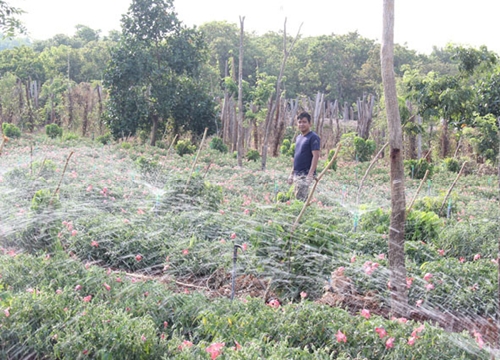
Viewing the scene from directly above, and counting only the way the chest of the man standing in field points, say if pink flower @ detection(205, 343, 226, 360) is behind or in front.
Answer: in front

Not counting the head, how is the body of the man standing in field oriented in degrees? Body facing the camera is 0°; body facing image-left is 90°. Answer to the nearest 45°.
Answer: approximately 45°

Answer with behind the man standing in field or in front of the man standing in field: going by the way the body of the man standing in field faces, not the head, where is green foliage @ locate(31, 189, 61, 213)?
in front

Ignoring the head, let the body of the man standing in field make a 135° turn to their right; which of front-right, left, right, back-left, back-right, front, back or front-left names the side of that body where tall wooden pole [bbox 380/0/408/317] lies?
back

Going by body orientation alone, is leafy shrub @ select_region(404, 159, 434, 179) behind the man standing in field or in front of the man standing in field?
behind

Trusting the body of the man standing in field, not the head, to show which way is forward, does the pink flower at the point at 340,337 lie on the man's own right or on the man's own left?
on the man's own left

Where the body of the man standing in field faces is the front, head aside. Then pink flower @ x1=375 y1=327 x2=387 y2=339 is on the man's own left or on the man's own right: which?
on the man's own left

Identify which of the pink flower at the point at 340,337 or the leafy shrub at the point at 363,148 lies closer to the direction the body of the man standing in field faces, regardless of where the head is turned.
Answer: the pink flower

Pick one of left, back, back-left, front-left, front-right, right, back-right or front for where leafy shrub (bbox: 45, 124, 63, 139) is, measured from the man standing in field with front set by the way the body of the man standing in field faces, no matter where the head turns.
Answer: right

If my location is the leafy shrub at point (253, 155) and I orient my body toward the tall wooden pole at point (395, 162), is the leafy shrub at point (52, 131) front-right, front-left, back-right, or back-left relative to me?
back-right

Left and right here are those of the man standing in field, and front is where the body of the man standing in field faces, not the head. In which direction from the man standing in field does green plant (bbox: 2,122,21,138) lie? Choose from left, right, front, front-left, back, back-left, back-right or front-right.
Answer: right

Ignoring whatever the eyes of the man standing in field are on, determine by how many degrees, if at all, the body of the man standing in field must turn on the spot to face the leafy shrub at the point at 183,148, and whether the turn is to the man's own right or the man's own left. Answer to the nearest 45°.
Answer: approximately 135° to the man's own right

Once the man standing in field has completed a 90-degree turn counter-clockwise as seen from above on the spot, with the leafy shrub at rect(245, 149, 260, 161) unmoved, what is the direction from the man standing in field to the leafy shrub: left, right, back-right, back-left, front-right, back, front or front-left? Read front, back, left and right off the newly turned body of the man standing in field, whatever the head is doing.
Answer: back-left
